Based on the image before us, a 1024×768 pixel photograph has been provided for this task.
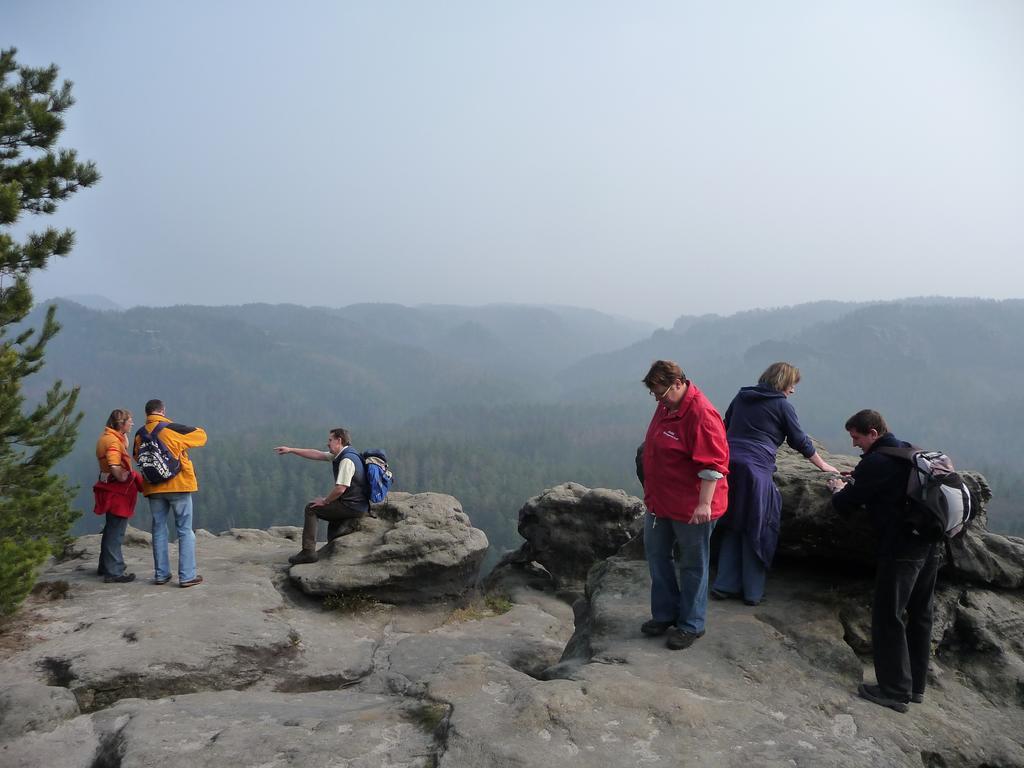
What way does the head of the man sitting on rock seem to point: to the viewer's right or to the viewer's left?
to the viewer's left

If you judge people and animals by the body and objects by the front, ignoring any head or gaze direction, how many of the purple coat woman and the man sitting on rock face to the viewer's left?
1

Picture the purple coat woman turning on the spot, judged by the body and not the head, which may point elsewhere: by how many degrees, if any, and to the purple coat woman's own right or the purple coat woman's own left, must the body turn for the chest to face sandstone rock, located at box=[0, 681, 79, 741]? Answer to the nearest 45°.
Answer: approximately 180°

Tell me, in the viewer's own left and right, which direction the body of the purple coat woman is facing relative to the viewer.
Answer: facing away from the viewer and to the right of the viewer

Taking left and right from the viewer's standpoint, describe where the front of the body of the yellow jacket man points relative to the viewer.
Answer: facing away from the viewer and to the right of the viewer

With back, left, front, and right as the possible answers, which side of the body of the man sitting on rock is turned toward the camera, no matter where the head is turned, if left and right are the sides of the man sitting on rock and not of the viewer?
left

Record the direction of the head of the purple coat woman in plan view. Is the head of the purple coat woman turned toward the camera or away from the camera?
away from the camera

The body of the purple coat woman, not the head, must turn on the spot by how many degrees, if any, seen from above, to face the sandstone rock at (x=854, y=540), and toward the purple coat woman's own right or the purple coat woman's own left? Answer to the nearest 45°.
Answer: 0° — they already face it

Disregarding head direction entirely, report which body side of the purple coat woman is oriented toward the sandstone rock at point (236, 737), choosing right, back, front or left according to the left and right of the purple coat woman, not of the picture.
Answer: back
